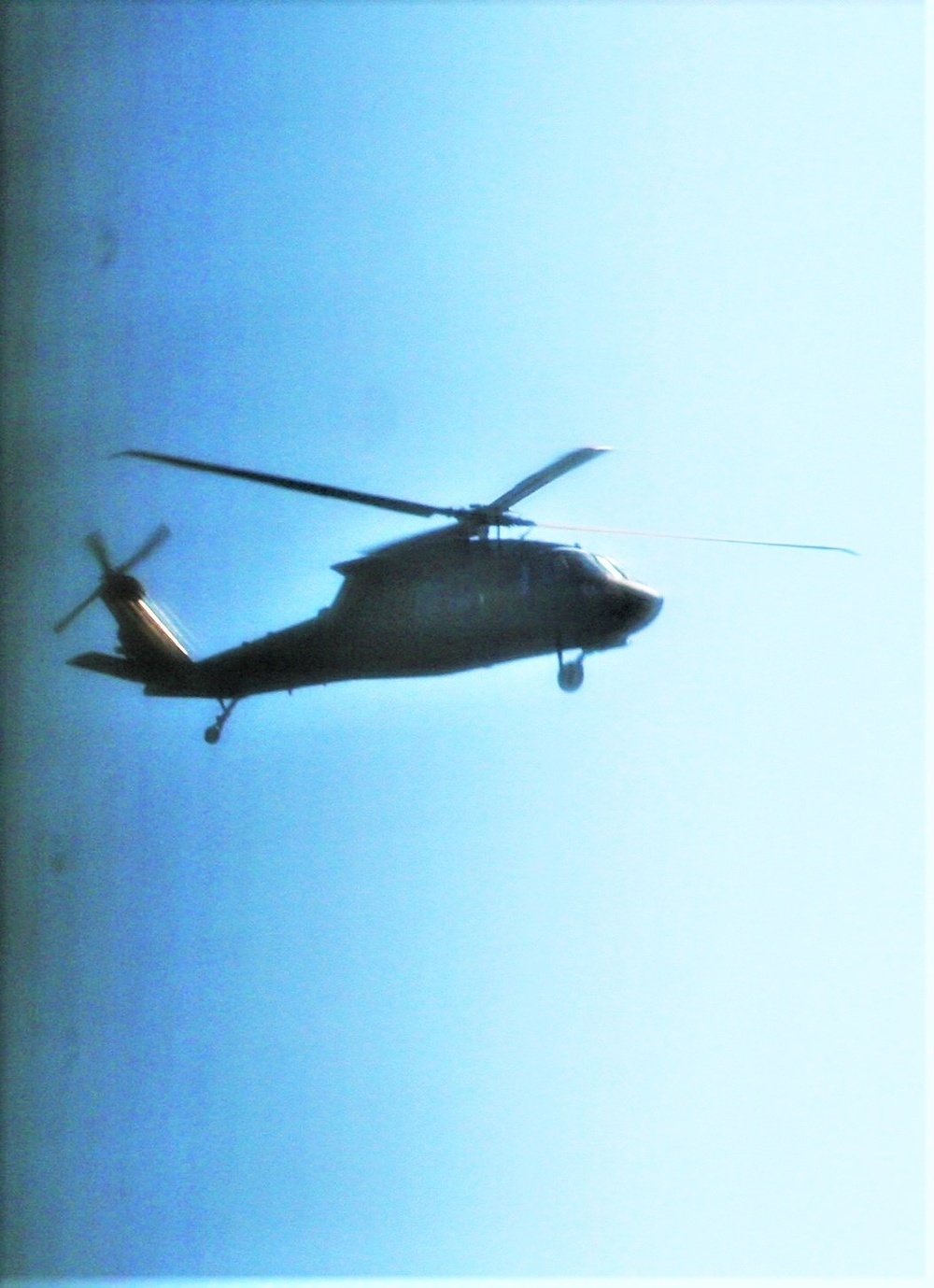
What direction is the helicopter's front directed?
to the viewer's right
